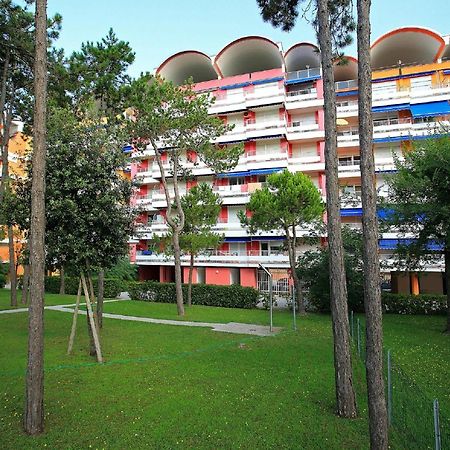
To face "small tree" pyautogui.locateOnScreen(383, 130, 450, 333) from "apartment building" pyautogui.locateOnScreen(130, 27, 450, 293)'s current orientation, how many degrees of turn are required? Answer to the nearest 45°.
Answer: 0° — it already faces it

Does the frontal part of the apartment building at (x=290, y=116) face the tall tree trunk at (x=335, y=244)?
yes

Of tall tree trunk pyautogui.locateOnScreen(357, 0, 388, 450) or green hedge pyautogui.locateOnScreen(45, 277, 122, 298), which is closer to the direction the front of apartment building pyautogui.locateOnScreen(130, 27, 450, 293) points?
the tall tree trunk

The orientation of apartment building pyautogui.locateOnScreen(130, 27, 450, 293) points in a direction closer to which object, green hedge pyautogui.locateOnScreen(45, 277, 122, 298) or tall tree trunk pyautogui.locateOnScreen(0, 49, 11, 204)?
the tall tree trunk

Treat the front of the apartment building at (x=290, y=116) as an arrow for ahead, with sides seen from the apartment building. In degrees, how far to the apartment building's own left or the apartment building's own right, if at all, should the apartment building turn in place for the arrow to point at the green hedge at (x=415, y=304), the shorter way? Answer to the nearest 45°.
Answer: approximately 45° to the apartment building's own left

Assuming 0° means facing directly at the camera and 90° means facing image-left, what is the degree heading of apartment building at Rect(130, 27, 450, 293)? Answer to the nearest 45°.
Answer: approximately 0°

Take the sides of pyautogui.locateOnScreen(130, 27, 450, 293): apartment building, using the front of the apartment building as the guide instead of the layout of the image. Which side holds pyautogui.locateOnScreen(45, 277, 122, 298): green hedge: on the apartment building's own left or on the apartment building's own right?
on the apartment building's own right
